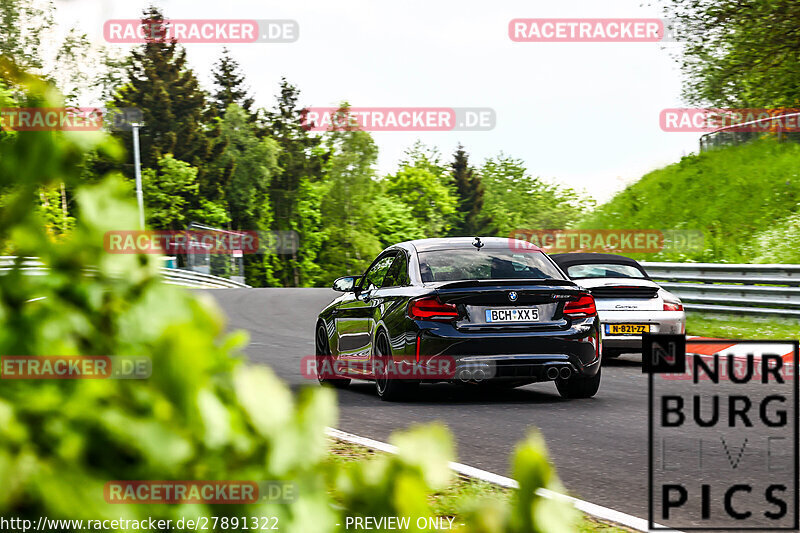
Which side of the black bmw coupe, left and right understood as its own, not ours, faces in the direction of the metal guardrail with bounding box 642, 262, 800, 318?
right

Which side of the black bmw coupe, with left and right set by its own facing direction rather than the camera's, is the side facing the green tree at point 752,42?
front

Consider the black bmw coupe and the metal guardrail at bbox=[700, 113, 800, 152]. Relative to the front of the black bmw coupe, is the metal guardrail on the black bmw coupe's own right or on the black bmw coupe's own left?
on the black bmw coupe's own right

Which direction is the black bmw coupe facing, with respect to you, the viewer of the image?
facing away from the viewer and to the left of the viewer
